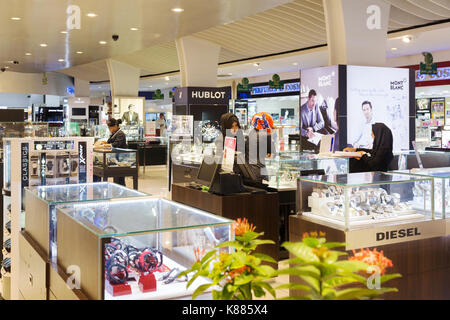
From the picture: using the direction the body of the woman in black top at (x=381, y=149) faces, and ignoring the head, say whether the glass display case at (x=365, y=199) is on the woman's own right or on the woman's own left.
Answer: on the woman's own left

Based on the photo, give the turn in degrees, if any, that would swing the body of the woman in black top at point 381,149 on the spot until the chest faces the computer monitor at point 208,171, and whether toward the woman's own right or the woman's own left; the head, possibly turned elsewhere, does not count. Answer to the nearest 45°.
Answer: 0° — they already face it

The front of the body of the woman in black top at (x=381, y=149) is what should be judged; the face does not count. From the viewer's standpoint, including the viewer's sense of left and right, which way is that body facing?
facing to the left of the viewer

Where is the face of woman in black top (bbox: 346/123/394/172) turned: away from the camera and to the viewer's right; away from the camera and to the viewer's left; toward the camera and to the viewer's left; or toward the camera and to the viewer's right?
away from the camera and to the viewer's left
